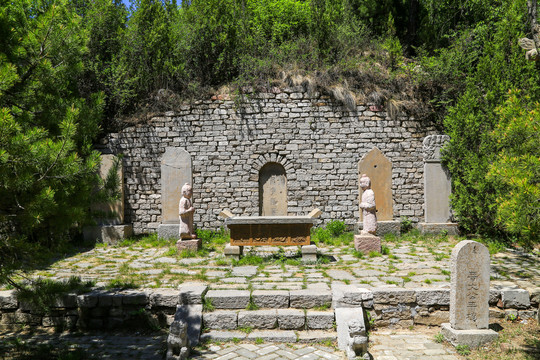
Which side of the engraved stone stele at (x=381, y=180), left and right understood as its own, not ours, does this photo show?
front

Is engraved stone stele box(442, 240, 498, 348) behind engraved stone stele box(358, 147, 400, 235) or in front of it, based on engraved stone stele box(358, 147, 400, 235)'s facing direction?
in front

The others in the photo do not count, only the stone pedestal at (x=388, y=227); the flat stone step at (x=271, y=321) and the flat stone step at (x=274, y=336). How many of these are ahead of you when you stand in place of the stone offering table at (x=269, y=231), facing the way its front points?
2

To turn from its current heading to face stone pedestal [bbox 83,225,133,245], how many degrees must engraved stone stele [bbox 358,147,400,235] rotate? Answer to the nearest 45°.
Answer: approximately 90° to its right

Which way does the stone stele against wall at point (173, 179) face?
toward the camera

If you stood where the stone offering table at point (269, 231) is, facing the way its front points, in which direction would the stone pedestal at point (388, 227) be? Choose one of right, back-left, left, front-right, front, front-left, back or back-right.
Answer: back-left

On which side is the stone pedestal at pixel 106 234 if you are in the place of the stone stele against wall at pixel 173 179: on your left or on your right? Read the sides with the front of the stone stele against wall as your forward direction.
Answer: on your right

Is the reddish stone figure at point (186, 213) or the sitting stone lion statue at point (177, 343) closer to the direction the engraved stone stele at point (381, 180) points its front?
the sitting stone lion statue

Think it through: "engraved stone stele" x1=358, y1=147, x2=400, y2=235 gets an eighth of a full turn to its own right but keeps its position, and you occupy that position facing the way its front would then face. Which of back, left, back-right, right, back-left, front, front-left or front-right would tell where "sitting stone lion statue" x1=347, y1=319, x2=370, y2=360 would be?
front-left
